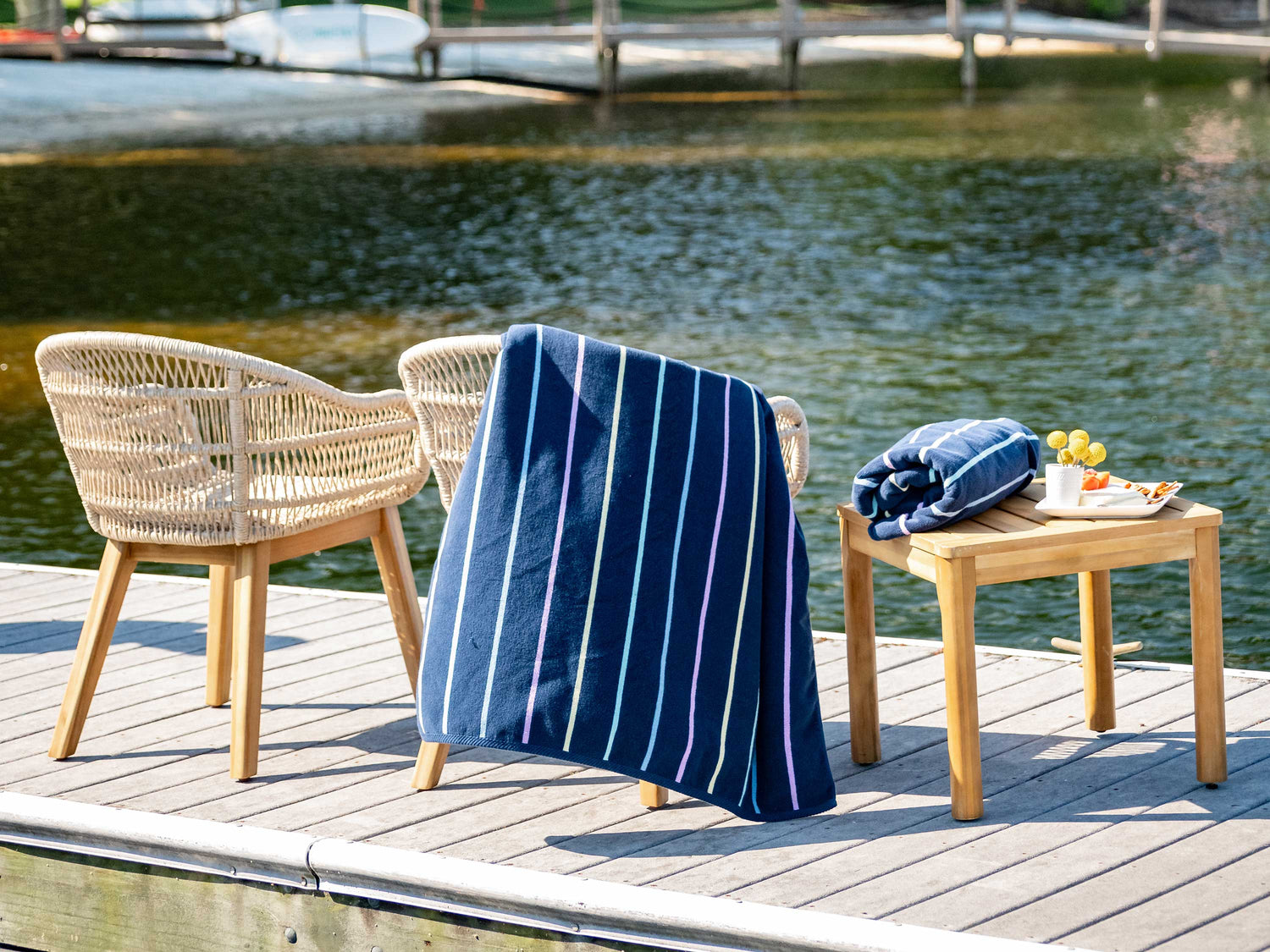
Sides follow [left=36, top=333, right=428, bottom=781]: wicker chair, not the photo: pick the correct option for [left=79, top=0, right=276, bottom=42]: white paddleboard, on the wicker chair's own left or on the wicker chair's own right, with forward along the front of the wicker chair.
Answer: on the wicker chair's own left

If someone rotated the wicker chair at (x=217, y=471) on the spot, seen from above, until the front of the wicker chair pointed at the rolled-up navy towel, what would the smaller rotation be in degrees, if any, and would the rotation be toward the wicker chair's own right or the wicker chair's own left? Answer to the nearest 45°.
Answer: approximately 90° to the wicker chair's own right

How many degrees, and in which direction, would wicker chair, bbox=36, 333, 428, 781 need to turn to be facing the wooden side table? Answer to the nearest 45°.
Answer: approximately 90° to its right

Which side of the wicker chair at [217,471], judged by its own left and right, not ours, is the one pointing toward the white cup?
right

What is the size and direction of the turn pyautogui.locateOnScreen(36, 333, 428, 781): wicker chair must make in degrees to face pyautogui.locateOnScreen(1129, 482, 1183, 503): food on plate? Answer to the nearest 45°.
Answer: approximately 45° to its right

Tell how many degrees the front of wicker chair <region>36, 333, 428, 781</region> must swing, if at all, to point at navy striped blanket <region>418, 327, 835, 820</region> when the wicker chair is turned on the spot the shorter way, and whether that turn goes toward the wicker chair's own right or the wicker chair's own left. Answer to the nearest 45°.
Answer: approximately 90° to the wicker chair's own right

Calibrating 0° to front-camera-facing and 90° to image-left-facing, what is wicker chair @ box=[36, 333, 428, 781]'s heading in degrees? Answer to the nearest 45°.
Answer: approximately 225°

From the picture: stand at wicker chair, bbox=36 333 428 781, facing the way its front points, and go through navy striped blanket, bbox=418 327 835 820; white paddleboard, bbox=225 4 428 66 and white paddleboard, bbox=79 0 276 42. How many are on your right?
1

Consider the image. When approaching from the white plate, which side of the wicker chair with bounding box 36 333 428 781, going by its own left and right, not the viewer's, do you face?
right

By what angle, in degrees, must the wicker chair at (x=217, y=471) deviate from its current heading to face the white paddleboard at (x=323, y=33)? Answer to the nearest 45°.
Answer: approximately 45° to its left

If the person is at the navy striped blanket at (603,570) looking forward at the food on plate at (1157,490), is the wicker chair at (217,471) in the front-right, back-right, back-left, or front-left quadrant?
back-left
